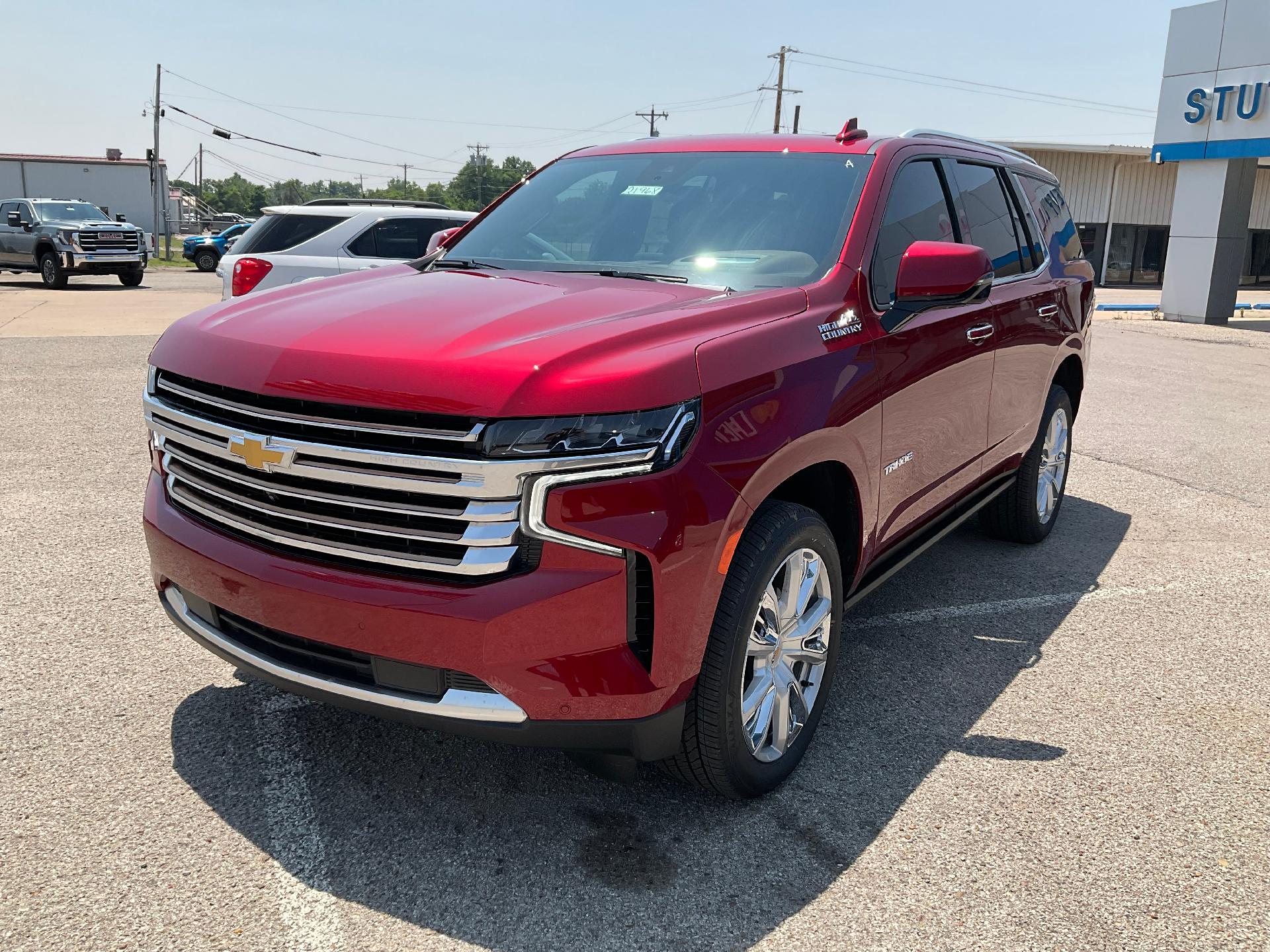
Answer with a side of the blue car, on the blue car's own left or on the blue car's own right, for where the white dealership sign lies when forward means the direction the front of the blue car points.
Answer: on the blue car's own left

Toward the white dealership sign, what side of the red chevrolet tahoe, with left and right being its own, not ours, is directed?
back

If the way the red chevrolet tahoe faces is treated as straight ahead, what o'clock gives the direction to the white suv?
The white suv is roughly at 4 o'clock from the red chevrolet tahoe.

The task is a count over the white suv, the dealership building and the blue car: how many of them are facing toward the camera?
1

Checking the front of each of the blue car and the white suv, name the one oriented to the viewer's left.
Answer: the blue car

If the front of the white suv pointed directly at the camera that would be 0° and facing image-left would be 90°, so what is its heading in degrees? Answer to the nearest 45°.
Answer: approximately 270°

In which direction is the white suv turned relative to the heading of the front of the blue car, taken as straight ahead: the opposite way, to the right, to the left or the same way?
the opposite way

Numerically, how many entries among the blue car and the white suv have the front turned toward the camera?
0

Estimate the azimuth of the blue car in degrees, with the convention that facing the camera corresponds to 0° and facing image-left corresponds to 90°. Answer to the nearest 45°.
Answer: approximately 90°

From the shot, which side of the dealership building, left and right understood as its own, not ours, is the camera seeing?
front

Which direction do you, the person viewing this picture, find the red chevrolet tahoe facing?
facing the viewer and to the left of the viewer

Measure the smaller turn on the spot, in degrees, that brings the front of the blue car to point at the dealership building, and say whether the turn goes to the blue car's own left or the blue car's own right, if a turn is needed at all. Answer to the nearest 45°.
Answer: approximately 180°

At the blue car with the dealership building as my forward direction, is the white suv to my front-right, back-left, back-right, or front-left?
front-right

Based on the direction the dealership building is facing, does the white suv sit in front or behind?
in front

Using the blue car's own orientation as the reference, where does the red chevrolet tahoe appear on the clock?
The red chevrolet tahoe is roughly at 9 o'clock from the blue car.

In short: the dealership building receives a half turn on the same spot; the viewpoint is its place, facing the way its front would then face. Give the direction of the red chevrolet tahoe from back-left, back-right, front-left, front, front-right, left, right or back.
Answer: back

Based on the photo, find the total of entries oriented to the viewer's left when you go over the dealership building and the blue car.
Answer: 1

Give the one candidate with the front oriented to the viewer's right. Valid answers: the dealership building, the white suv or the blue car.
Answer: the white suv
